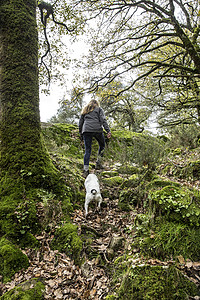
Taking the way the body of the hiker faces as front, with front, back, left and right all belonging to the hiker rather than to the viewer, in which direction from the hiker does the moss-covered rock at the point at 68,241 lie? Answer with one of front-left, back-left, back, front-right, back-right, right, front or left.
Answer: back

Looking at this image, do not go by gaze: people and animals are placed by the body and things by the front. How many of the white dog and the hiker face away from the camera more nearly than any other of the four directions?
2

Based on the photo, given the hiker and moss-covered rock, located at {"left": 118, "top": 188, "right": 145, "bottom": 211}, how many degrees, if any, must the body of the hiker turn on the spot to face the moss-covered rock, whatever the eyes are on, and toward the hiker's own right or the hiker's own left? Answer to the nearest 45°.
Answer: approximately 135° to the hiker's own right

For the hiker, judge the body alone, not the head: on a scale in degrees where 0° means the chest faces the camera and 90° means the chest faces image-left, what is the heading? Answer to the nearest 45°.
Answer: approximately 180°

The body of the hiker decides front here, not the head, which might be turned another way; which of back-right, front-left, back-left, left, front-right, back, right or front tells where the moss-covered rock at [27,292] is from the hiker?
back

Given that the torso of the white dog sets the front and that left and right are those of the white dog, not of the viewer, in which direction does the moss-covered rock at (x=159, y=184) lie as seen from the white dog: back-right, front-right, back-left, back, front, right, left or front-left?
right

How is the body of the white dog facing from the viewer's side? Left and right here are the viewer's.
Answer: facing away from the viewer

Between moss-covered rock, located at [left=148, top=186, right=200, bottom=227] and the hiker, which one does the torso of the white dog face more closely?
the hiker

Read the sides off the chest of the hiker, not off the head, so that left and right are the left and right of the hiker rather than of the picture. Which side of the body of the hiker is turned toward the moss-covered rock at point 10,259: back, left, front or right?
back

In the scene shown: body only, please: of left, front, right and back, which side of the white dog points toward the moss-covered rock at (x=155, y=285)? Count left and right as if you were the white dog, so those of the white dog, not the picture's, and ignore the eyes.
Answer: back

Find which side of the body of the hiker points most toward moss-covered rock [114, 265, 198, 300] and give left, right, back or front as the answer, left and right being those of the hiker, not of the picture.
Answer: back

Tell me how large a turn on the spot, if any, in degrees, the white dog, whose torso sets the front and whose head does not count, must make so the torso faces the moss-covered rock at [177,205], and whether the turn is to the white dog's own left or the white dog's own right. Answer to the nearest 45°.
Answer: approximately 135° to the white dog's own right

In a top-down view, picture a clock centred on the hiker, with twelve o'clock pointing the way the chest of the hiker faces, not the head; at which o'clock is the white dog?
The white dog is roughly at 6 o'clock from the hiker.
